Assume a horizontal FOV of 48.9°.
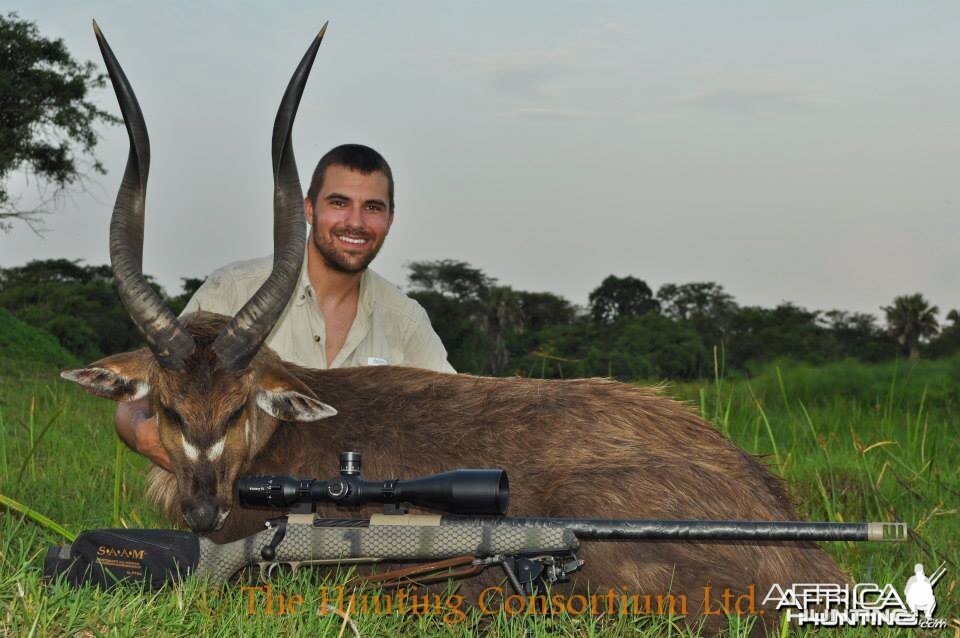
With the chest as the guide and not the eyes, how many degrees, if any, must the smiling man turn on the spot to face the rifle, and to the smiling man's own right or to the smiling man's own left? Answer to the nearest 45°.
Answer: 0° — they already face it

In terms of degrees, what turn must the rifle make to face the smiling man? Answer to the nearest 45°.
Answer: approximately 90° to its left

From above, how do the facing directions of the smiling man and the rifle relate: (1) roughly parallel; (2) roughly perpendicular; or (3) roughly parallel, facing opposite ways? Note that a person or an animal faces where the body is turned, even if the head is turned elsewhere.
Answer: roughly perpendicular

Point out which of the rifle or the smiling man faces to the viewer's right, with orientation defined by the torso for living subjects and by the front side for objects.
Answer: the rifle

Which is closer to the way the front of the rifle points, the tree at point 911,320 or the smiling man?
the tree

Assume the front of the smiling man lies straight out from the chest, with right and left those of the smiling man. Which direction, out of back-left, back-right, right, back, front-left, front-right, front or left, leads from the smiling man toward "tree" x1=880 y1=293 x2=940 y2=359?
back-left

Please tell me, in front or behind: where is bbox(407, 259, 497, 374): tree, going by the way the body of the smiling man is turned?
behind

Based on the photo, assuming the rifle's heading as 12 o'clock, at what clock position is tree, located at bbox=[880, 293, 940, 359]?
The tree is roughly at 10 o'clock from the rifle.

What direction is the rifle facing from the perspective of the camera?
to the viewer's right

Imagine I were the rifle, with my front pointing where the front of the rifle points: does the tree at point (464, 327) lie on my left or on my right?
on my left

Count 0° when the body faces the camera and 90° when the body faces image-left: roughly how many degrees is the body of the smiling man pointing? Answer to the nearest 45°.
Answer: approximately 0°

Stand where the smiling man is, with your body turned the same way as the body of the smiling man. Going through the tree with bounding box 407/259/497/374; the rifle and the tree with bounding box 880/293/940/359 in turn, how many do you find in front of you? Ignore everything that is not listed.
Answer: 1

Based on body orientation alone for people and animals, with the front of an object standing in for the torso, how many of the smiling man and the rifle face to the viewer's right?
1
